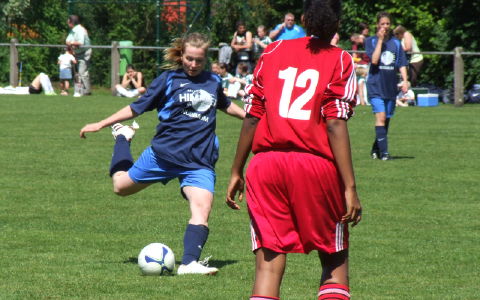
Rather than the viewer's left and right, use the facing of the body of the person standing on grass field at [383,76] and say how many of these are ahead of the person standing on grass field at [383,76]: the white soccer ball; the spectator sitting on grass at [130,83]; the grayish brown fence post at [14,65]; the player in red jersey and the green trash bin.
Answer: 2

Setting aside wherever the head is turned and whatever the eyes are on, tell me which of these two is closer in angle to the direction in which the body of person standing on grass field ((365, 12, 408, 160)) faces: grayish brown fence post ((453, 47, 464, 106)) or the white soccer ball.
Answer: the white soccer ball

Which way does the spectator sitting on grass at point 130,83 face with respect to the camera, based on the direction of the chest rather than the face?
toward the camera

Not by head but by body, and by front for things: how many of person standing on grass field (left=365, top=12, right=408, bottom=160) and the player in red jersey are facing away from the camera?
1

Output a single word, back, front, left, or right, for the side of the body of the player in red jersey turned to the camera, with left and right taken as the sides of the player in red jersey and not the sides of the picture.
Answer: back

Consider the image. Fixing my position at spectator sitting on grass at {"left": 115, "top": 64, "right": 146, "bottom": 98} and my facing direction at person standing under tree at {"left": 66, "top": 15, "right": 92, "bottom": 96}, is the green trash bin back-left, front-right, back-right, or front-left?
front-right

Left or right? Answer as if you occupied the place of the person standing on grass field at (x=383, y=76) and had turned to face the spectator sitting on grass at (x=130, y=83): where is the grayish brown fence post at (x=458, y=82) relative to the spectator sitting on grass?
right

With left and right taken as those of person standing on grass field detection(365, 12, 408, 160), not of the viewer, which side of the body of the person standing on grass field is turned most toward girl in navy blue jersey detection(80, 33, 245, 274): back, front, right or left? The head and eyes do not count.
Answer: front

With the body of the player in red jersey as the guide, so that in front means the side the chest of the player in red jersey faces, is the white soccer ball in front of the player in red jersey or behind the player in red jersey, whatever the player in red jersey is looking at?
in front

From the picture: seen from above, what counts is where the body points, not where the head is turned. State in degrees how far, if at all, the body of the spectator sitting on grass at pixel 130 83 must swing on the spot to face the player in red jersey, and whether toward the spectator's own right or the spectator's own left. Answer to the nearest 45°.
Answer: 0° — they already face them

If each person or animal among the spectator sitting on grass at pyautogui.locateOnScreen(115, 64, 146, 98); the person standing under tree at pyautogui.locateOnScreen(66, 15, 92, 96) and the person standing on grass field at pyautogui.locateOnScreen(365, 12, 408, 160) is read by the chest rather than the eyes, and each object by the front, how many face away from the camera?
0

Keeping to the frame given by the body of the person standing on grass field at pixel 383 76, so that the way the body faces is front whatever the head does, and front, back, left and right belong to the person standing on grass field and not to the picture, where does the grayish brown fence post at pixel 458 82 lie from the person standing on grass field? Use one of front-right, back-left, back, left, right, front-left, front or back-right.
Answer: back

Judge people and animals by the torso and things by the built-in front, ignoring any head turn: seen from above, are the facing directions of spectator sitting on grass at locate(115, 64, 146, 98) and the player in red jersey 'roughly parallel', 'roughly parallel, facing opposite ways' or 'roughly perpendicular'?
roughly parallel, facing opposite ways

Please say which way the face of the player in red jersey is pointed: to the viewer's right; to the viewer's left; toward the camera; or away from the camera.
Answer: away from the camera

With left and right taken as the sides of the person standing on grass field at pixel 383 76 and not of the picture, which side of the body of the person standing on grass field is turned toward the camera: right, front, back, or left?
front

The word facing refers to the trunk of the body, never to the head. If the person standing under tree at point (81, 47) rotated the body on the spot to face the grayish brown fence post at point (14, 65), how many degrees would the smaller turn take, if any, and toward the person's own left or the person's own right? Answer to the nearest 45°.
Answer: approximately 45° to the person's own right
